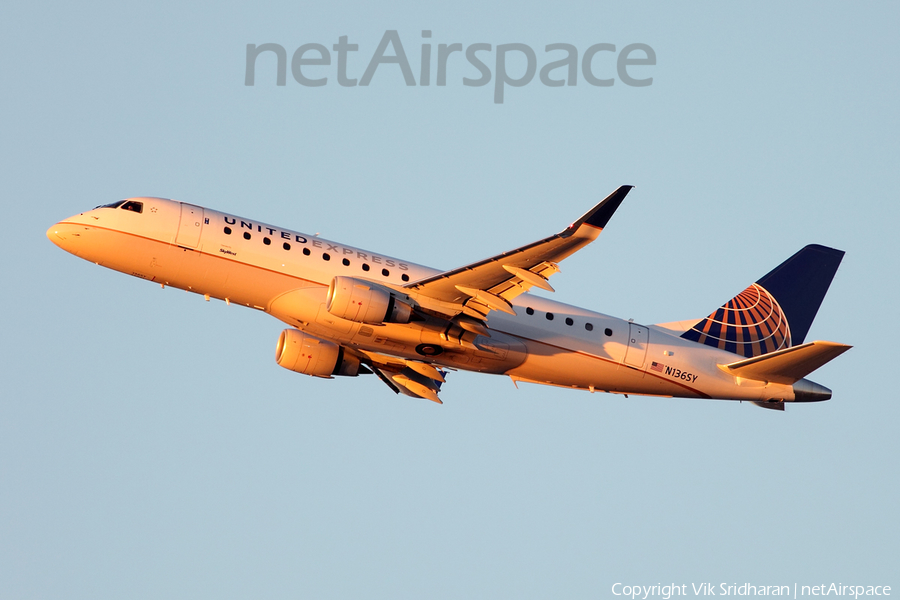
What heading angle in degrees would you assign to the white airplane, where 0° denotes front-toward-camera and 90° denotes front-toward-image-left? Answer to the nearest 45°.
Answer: approximately 90°
